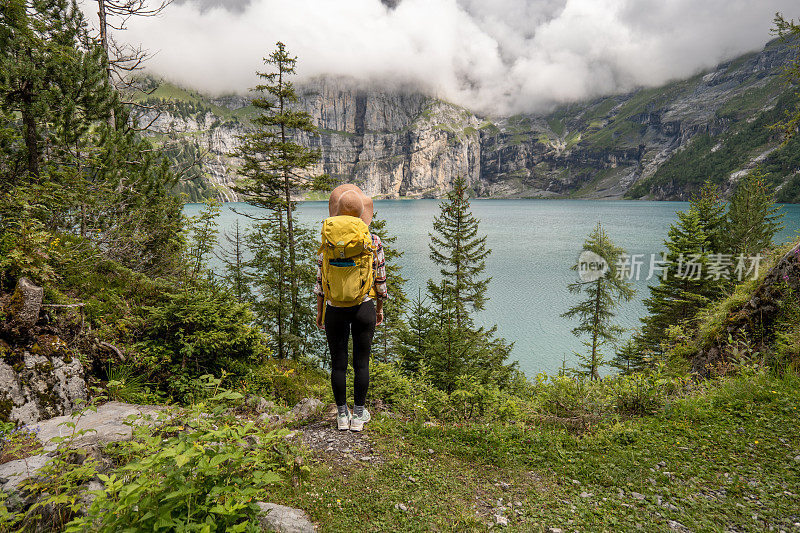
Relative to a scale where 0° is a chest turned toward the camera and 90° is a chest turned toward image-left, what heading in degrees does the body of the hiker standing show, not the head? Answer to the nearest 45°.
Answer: approximately 180°

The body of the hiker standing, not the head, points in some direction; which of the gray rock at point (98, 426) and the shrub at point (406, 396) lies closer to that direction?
the shrub

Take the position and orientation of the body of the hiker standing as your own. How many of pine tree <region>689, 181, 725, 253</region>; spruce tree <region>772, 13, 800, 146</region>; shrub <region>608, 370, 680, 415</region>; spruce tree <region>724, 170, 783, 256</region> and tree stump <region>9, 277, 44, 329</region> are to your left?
1

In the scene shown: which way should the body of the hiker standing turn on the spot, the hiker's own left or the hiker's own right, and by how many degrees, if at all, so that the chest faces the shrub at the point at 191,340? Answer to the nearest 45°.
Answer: approximately 45° to the hiker's own left

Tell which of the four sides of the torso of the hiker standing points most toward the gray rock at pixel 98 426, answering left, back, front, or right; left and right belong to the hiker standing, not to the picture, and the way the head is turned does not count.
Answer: left

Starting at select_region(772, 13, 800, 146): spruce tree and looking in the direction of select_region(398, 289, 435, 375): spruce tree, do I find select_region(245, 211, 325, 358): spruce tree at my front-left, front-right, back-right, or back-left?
front-right

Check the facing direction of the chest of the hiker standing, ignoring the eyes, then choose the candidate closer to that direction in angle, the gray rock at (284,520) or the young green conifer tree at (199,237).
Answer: the young green conifer tree

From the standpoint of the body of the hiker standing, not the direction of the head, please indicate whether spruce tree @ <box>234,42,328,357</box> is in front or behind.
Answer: in front

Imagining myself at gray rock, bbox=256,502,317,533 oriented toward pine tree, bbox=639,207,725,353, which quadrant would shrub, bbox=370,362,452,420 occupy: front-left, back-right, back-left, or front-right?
front-left

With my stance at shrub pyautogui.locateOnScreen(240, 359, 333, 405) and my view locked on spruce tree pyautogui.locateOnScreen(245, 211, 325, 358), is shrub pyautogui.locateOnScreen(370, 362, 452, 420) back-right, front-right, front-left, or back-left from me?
back-right

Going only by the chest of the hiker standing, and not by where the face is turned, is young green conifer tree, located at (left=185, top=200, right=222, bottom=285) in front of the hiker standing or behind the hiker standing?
in front

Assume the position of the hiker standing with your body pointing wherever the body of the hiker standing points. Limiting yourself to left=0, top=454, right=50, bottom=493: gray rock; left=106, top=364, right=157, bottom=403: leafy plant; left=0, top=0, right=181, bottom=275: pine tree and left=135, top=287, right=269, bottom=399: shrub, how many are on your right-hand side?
0

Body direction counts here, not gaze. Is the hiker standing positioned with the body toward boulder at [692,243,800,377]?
no
